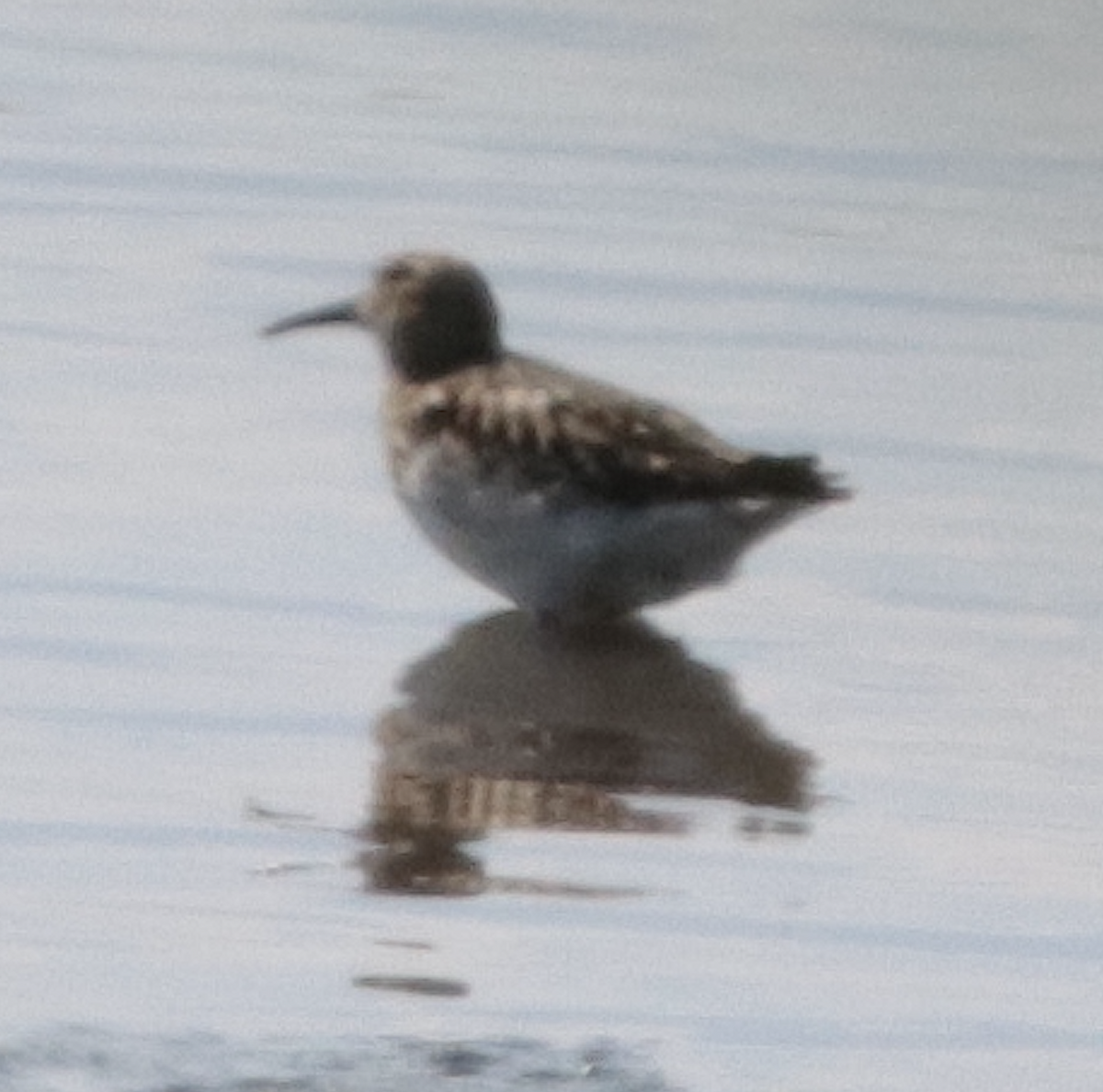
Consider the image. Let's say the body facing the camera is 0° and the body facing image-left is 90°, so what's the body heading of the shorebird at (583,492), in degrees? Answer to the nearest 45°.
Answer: approximately 90°
